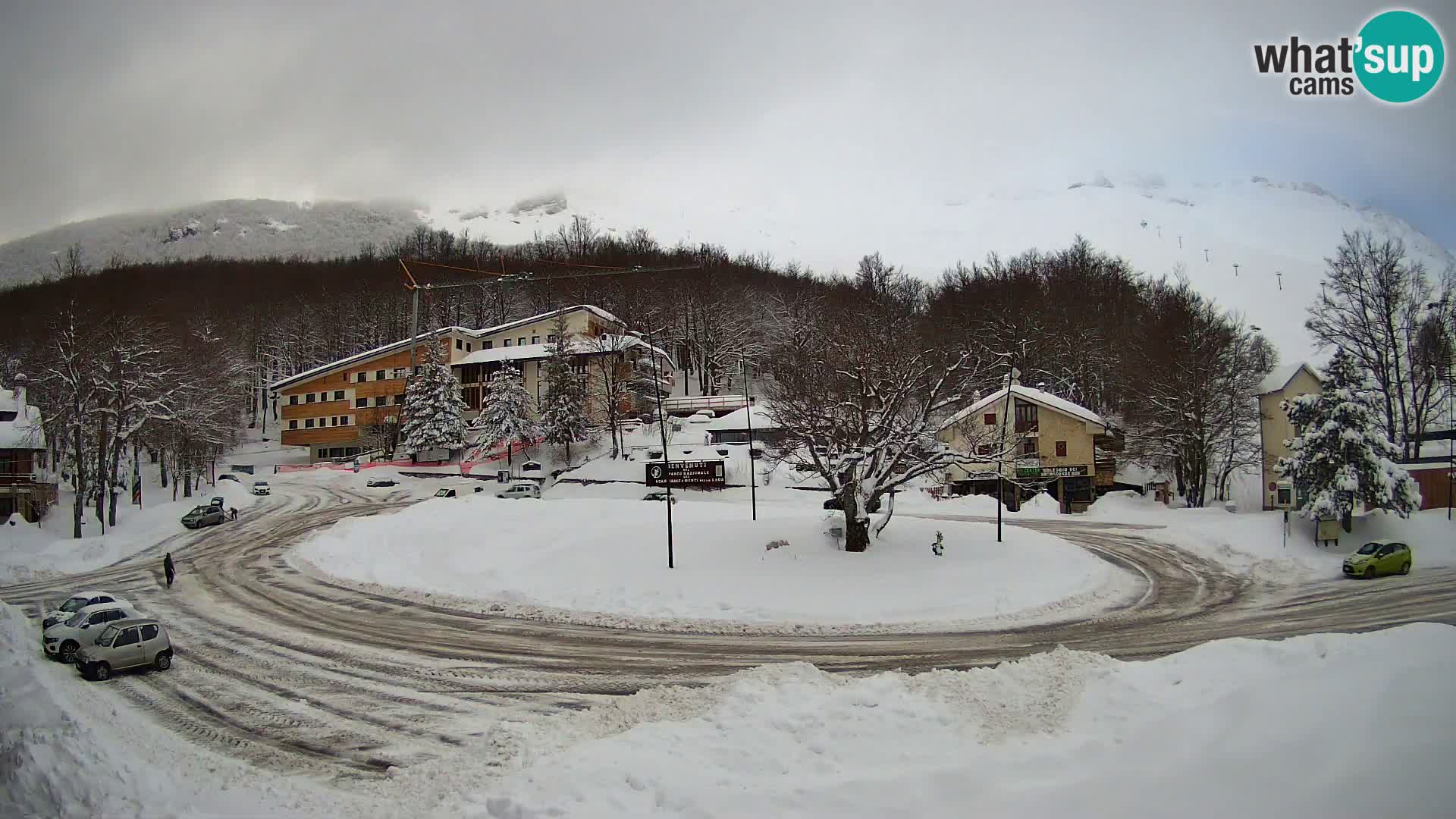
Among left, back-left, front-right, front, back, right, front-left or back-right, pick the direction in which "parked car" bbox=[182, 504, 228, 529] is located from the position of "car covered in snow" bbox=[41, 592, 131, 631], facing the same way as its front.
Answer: back-right

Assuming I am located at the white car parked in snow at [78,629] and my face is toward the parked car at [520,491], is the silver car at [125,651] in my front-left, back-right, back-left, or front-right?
back-right

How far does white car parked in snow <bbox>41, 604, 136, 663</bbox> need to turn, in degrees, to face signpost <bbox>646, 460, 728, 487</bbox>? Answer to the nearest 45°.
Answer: approximately 180°

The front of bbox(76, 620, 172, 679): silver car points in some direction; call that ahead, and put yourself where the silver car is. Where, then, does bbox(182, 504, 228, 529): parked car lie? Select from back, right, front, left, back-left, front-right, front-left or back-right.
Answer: back-right
